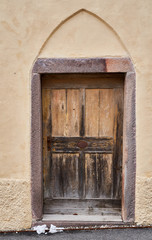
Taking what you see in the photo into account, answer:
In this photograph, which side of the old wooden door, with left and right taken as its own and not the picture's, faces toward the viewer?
front
